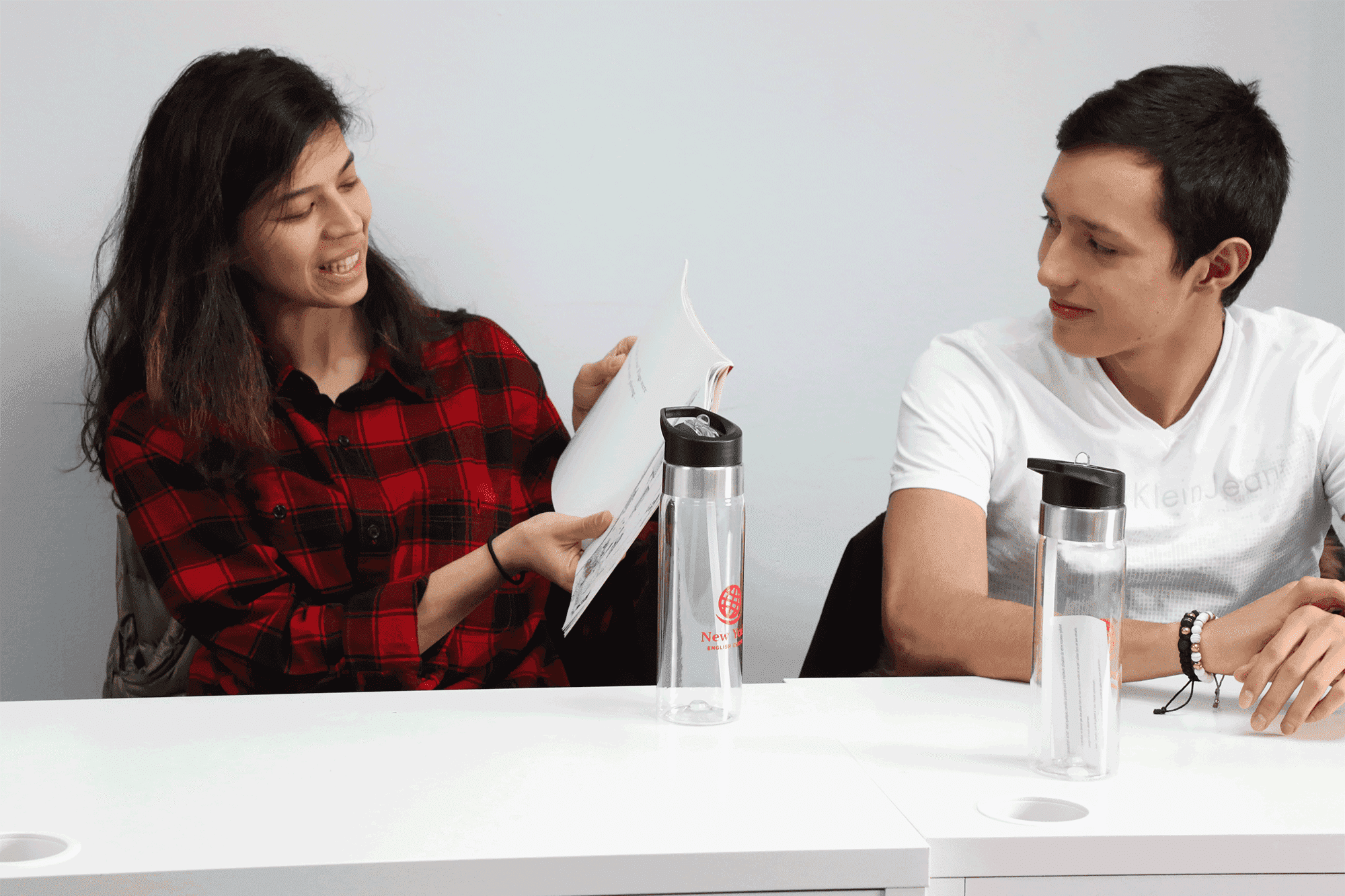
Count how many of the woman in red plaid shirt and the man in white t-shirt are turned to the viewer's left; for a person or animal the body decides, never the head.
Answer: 0

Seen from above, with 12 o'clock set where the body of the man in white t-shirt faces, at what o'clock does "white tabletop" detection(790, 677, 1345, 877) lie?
The white tabletop is roughly at 12 o'clock from the man in white t-shirt.

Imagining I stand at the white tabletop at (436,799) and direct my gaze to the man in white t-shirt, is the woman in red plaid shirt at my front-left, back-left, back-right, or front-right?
front-left

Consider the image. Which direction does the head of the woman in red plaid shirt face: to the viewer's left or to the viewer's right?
to the viewer's right

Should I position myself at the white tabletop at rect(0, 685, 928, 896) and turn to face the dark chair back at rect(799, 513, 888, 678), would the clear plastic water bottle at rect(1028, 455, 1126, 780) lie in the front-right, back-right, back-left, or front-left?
front-right

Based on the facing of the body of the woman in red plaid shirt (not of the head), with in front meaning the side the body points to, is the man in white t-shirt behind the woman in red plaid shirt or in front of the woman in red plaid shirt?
in front

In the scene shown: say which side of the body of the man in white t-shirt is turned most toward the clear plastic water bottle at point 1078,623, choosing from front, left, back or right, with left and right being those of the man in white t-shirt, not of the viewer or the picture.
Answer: front

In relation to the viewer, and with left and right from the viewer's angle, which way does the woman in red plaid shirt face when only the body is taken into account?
facing the viewer and to the right of the viewer

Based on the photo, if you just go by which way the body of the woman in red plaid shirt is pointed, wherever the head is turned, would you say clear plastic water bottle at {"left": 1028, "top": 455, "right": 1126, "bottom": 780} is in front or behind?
in front

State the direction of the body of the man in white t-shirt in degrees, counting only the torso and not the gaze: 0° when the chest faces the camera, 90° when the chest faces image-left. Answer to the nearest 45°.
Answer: approximately 0°

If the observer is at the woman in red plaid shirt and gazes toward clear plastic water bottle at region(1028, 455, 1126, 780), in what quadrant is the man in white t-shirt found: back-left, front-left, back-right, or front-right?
front-left
